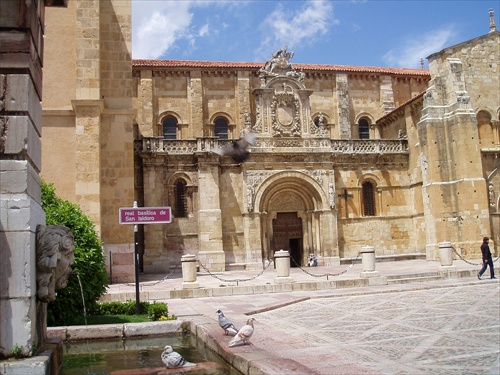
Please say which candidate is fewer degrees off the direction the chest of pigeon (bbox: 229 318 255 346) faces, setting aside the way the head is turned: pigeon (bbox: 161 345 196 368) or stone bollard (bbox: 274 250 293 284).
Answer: the stone bollard

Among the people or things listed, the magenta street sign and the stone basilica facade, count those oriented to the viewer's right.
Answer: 0

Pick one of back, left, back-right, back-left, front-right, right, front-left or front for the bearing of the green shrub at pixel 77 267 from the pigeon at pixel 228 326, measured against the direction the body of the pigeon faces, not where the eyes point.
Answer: front-right

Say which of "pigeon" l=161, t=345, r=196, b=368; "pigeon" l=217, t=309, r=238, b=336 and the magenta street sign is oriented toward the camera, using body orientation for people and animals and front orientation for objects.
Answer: the magenta street sign

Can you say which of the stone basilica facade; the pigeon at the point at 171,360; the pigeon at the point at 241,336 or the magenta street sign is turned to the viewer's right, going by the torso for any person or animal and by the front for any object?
the pigeon at the point at 241,336

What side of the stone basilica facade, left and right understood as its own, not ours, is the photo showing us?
front

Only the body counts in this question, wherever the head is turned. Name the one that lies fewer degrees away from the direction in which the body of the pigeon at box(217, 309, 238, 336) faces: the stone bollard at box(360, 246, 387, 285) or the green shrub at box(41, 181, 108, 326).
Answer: the green shrub

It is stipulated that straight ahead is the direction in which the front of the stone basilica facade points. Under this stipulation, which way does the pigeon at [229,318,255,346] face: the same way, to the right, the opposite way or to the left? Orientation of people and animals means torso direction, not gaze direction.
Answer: to the left

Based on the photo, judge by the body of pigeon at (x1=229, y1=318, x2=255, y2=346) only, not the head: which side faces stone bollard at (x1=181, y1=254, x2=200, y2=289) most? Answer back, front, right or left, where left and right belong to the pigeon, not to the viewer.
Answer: left

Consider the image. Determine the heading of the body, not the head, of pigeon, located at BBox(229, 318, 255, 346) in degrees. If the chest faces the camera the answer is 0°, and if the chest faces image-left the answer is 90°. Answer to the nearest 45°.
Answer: approximately 270°

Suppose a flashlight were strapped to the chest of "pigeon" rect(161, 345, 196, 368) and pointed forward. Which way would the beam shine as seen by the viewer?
to the viewer's left

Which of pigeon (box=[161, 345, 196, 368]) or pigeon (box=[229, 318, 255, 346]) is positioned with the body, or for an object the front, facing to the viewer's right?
pigeon (box=[229, 318, 255, 346])

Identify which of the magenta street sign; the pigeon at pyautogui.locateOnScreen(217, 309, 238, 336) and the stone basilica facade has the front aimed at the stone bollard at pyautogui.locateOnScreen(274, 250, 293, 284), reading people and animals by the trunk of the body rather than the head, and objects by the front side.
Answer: the stone basilica facade

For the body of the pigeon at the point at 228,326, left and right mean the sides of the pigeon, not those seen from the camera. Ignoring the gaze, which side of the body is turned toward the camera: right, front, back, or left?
left

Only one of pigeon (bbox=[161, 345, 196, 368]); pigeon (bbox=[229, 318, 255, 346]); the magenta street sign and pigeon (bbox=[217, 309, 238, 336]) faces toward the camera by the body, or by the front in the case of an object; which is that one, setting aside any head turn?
the magenta street sign

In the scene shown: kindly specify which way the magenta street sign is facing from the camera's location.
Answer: facing the viewer

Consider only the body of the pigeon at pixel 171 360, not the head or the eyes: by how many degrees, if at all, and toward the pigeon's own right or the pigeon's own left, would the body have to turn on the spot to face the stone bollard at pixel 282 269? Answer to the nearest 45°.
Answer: approximately 90° to the pigeon's own right
